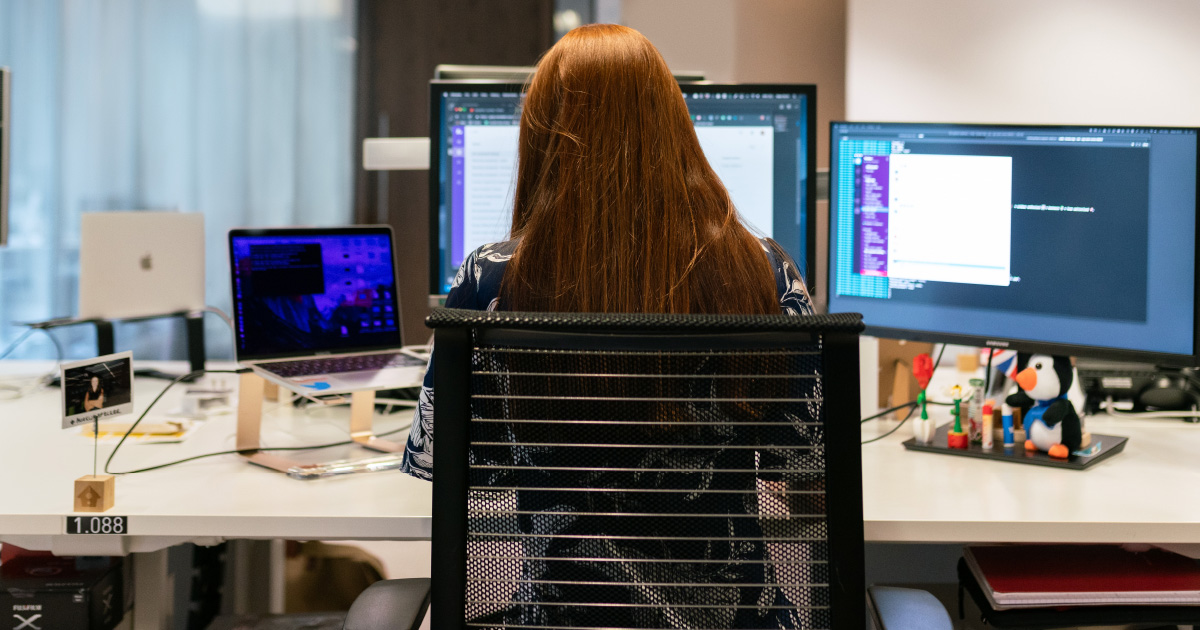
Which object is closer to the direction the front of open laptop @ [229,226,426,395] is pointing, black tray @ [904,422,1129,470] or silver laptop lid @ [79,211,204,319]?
the black tray

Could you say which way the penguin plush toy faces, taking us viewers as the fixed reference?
facing the viewer and to the left of the viewer

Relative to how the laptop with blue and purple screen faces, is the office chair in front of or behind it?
in front

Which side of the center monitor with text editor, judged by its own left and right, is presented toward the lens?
front

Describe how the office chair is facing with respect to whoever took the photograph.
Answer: facing away from the viewer

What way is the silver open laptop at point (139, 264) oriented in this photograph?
away from the camera

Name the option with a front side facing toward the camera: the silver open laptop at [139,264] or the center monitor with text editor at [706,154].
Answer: the center monitor with text editor

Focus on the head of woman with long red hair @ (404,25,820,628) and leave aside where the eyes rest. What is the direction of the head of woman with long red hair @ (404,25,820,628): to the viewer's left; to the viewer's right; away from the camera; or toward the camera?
away from the camera

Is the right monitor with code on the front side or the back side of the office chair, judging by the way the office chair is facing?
on the front side

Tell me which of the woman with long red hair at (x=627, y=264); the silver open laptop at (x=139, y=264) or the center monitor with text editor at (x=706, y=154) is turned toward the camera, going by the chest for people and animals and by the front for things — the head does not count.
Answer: the center monitor with text editor

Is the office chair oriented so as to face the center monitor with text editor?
yes

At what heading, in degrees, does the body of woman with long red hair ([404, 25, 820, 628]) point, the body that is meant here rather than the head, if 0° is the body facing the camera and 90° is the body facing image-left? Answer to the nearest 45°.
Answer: approximately 180°

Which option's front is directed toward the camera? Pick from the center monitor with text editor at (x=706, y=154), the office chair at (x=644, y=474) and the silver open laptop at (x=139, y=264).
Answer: the center monitor with text editor
